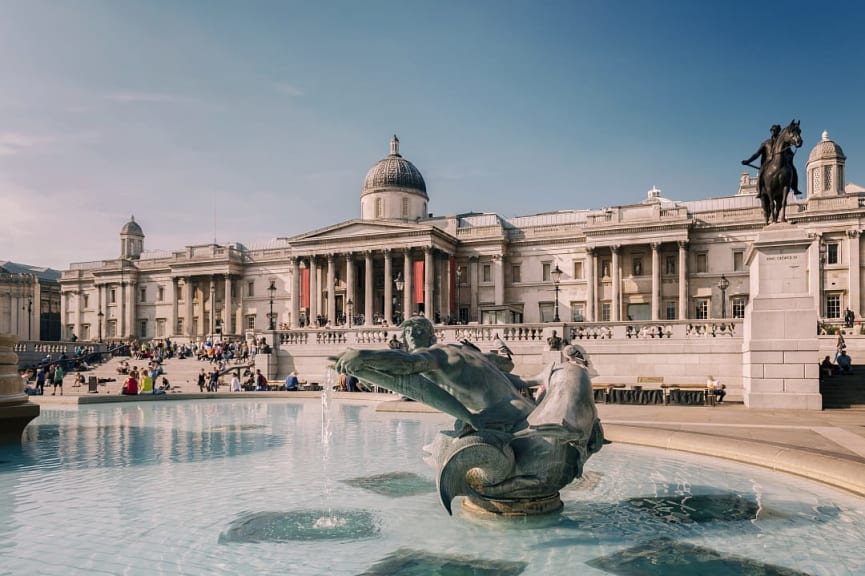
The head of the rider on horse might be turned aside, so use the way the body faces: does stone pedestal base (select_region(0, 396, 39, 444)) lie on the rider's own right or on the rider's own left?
on the rider's own right

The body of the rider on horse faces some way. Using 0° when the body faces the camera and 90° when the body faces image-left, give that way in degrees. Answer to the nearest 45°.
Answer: approximately 315°

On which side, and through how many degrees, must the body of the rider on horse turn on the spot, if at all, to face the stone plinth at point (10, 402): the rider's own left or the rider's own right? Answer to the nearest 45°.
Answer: approximately 90° to the rider's own right
